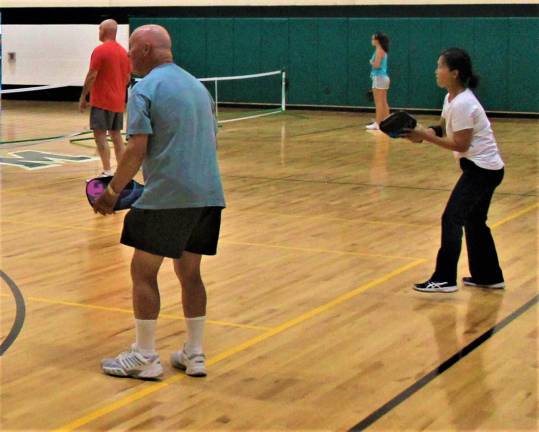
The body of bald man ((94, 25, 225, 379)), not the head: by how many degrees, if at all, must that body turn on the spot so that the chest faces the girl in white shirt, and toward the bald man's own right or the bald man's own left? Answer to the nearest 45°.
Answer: approximately 90° to the bald man's own right

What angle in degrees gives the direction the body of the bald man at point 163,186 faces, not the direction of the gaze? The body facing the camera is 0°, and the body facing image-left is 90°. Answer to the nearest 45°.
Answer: approximately 135°

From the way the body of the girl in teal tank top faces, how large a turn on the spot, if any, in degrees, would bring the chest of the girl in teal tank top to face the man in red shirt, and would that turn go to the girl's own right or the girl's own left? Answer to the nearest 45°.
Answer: approximately 90° to the girl's own left

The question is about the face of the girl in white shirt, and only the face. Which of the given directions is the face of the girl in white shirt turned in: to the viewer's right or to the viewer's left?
to the viewer's left

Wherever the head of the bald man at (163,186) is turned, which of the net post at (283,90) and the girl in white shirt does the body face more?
the net post

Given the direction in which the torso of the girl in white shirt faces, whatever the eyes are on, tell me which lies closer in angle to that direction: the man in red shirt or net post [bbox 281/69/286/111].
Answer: the man in red shirt

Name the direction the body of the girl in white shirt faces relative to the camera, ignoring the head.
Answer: to the viewer's left

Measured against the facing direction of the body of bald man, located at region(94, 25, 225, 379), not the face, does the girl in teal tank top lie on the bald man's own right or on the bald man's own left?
on the bald man's own right

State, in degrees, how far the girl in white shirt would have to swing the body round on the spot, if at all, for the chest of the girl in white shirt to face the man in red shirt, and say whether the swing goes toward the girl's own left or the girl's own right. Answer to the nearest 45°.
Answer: approximately 45° to the girl's own right
